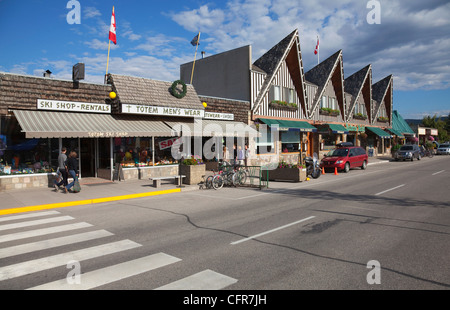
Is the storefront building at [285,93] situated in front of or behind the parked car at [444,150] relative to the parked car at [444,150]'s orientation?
in front

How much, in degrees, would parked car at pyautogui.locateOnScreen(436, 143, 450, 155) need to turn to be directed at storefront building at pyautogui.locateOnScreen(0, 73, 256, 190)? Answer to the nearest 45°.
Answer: approximately 45° to its left

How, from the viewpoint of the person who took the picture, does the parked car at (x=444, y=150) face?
facing the viewer and to the left of the viewer

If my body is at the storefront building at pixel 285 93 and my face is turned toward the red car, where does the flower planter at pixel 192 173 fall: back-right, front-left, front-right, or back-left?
front-right

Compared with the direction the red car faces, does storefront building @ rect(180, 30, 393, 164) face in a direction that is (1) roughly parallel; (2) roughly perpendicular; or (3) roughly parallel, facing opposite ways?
roughly perpendicular

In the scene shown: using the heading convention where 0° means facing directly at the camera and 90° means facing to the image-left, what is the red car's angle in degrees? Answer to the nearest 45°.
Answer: approximately 45°

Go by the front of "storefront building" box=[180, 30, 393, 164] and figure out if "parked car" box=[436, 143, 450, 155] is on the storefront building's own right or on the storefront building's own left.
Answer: on the storefront building's own left

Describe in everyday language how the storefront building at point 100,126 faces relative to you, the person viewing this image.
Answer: facing the viewer and to the right of the viewer

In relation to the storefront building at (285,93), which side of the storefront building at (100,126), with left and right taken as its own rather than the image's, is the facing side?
left

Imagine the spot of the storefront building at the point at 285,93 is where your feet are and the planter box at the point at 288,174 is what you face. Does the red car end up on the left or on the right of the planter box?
left

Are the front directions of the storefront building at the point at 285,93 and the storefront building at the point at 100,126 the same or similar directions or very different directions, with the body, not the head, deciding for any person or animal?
same or similar directions

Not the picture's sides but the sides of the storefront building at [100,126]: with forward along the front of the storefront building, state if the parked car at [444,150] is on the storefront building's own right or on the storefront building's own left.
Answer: on the storefront building's own left

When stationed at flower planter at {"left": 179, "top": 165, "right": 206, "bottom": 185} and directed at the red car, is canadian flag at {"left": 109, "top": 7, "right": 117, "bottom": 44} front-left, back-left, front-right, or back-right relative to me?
back-left

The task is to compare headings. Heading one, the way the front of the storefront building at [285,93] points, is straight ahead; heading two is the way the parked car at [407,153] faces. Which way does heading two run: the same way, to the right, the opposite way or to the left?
to the right

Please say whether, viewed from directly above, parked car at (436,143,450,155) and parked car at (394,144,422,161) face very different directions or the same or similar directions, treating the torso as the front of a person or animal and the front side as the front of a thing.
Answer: same or similar directions

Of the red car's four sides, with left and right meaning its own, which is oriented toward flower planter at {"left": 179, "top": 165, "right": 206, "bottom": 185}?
front

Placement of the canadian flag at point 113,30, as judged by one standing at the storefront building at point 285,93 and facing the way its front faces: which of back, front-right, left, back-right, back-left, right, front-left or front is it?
right
